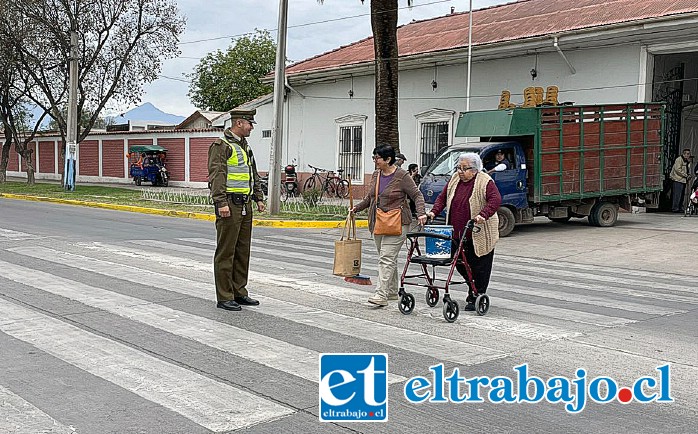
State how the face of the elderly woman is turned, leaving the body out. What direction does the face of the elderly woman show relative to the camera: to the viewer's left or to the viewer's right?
to the viewer's left

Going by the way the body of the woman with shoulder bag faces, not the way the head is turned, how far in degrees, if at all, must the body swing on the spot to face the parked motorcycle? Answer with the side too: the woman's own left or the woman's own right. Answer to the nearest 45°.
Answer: approximately 135° to the woman's own right

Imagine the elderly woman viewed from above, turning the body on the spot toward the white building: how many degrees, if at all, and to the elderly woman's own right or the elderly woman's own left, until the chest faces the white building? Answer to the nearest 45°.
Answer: approximately 135° to the elderly woman's own right

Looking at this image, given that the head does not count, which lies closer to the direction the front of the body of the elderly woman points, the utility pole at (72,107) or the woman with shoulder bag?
the woman with shoulder bag

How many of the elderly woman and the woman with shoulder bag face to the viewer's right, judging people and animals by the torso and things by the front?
0

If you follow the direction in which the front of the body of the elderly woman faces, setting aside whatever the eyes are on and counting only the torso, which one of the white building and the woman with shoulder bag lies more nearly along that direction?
the woman with shoulder bag

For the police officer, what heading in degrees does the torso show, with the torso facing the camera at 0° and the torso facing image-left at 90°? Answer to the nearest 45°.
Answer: approximately 315°

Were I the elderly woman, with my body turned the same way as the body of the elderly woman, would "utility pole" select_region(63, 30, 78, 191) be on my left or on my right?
on my right

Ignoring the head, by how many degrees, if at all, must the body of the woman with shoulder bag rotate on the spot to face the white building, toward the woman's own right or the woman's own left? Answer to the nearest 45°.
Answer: approximately 135° to the woman's own right

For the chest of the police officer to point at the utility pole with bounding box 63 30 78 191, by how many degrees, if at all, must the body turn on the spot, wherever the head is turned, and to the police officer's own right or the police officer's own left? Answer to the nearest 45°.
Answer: approximately 135° to the police officer's own left

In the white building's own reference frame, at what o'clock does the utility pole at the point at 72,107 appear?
The utility pole is roughly at 2 o'clock from the white building.

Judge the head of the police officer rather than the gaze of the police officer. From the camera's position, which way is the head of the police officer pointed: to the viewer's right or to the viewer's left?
to the viewer's right

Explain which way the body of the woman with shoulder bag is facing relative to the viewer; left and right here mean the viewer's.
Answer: facing the viewer and to the left of the viewer
